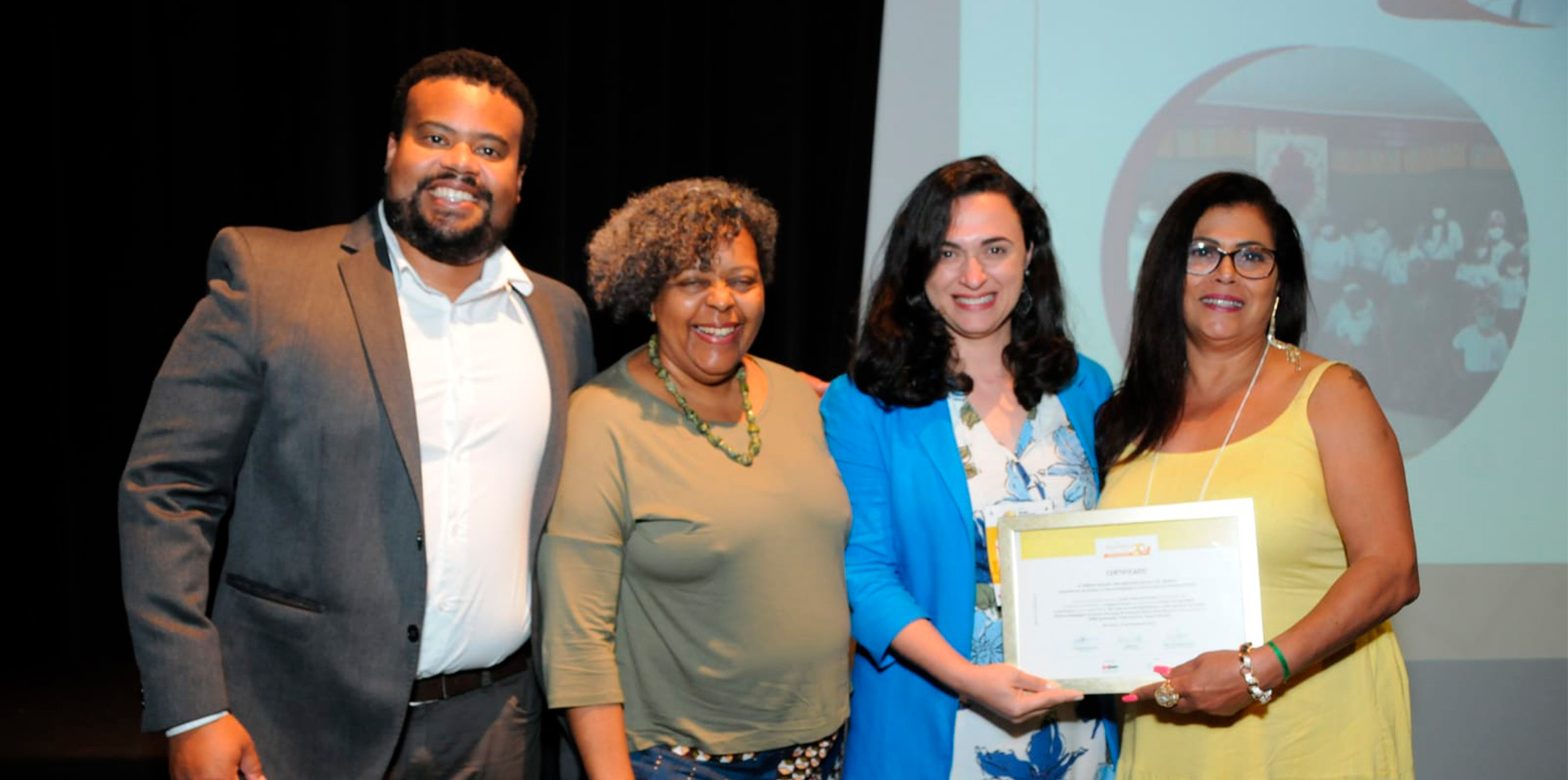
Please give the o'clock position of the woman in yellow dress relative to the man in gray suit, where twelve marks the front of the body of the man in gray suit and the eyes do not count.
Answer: The woman in yellow dress is roughly at 11 o'clock from the man in gray suit.

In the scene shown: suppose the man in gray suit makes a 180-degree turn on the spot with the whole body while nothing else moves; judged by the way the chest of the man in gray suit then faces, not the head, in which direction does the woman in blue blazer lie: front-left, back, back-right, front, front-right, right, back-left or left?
back-right

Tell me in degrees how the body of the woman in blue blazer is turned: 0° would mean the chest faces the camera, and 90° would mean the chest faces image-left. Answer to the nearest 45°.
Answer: approximately 315°

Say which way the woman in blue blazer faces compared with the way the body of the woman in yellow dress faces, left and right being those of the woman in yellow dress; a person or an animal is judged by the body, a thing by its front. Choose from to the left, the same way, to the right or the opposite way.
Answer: to the left

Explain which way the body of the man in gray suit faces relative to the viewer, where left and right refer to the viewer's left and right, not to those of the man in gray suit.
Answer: facing the viewer and to the right of the viewer
